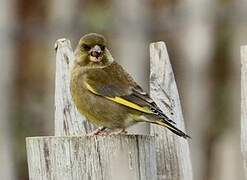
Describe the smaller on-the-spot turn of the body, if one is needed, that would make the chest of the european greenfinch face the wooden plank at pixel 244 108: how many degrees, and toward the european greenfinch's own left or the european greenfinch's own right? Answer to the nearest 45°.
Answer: approximately 135° to the european greenfinch's own left

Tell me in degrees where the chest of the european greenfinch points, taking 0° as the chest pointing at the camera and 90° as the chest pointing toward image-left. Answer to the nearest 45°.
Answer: approximately 90°
